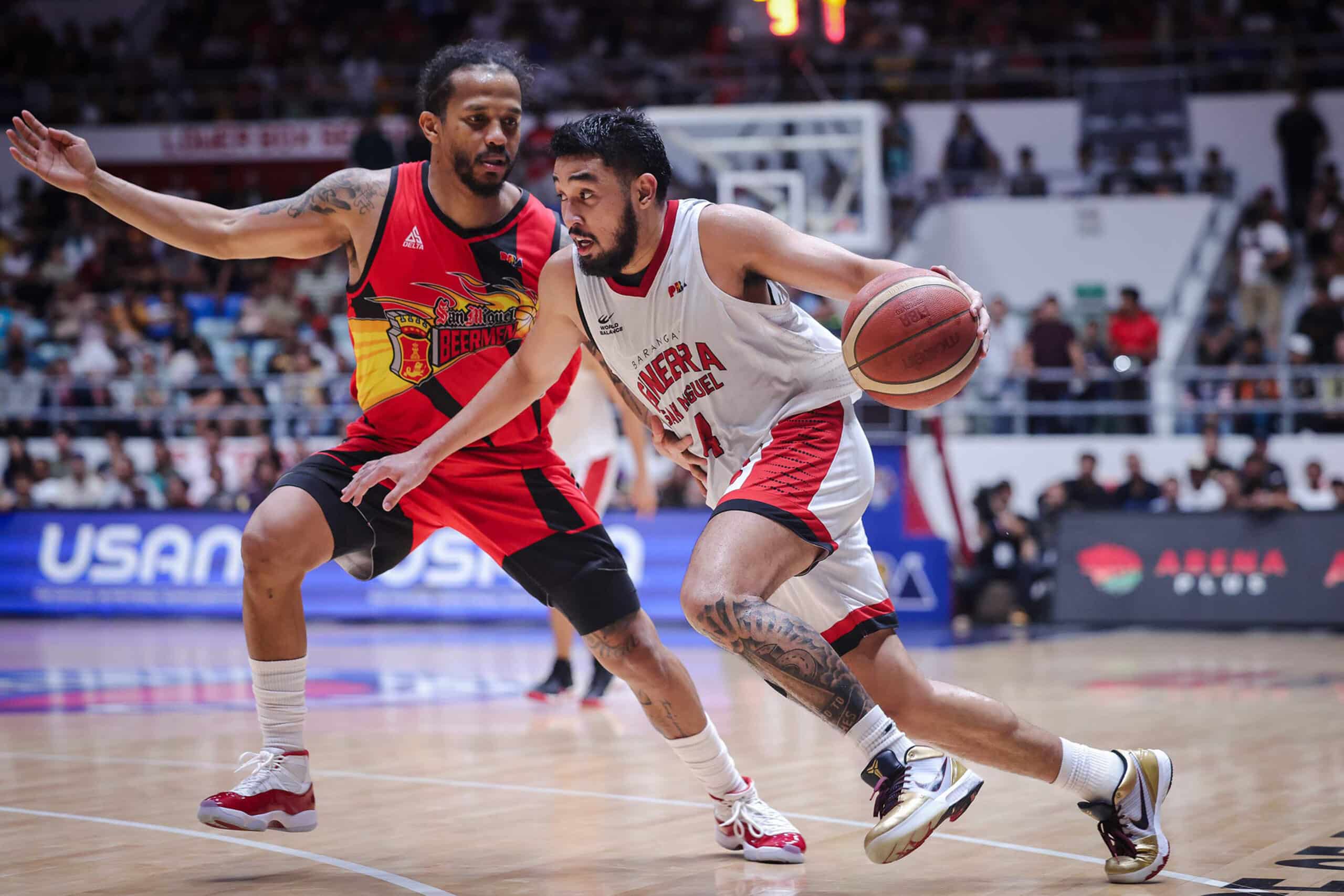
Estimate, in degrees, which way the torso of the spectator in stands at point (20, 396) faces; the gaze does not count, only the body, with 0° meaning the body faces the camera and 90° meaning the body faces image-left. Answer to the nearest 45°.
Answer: approximately 0°

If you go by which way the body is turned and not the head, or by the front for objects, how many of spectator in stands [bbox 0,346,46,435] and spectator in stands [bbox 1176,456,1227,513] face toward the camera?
2

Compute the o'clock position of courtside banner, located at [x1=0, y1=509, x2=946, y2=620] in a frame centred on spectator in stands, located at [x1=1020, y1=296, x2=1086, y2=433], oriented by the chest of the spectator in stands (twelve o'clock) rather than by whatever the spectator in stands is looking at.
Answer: The courtside banner is roughly at 2 o'clock from the spectator in stands.

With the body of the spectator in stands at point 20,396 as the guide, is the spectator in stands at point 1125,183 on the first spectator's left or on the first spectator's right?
on the first spectator's left

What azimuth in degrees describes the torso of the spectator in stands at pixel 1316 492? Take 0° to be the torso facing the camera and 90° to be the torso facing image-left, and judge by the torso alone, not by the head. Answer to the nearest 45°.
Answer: approximately 0°

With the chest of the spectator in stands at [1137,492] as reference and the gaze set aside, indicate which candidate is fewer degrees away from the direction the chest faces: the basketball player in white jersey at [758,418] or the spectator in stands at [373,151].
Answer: the basketball player in white jersey

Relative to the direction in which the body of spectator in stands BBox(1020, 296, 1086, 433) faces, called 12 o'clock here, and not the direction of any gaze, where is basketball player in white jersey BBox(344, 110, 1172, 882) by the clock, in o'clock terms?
The basketball player in white jersey is roughly at 12 o'clock from the spectator in stands.
